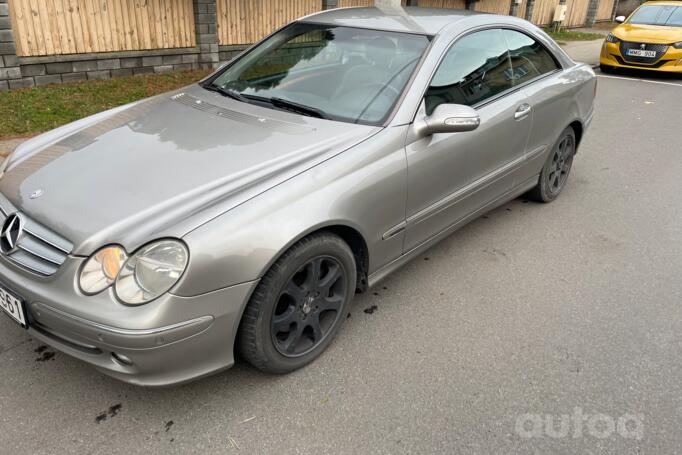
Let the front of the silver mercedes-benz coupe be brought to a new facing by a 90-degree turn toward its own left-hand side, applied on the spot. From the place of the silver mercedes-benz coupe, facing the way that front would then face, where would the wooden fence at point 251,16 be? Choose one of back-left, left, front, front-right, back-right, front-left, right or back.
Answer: back-left

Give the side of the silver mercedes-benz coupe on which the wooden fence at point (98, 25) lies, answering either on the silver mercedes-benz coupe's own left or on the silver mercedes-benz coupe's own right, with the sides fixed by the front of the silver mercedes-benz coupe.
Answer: on the silver mercedes-benz coupe's own right

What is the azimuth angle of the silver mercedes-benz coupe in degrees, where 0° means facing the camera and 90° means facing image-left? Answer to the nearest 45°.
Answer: approximately 45°

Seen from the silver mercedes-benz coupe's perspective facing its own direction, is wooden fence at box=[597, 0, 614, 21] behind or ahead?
behind

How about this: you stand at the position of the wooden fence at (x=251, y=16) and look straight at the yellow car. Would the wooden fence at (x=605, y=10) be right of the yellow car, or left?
left

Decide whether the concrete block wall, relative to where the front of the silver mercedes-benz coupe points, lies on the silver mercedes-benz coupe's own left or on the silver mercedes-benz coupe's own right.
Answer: on the silver mercedes-benz coupe's own right

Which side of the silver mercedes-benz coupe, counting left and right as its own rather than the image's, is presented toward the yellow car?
back
